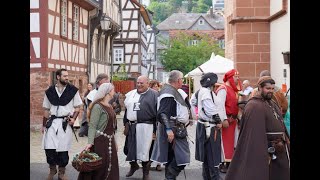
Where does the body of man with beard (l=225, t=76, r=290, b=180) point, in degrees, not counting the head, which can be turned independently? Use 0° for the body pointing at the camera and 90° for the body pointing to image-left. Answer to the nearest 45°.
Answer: approximately 315°

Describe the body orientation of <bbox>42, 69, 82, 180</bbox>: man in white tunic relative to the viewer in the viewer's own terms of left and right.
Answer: facing the viewer

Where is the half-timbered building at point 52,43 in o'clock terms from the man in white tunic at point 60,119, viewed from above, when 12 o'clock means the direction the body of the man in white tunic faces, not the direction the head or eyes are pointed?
The half-timbered building is roughly at 6 o'clock from the man in white tunic.

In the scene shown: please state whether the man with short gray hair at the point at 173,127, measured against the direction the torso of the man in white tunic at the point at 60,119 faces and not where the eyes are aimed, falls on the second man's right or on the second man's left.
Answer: on the second man's left

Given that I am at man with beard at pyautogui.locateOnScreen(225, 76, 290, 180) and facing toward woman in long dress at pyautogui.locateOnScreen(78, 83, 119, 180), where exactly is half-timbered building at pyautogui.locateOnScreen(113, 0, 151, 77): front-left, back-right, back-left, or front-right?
front-right

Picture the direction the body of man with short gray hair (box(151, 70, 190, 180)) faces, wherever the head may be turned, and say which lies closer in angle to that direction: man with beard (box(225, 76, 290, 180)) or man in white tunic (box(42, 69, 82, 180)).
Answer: the man with beard

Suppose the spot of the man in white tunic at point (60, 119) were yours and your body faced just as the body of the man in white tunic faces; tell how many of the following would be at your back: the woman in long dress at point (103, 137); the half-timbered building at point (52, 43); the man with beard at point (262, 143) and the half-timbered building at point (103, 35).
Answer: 2

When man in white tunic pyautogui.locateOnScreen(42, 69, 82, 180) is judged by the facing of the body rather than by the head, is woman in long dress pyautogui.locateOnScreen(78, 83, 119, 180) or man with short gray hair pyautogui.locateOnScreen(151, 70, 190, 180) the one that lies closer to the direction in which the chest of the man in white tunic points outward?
the woman in long dress

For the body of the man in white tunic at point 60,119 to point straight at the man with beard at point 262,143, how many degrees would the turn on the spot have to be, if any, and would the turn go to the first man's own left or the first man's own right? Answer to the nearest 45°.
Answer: approximately 45° to the first man's own left
